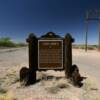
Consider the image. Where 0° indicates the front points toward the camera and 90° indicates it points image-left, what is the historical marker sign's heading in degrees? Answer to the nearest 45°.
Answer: approximately 0°

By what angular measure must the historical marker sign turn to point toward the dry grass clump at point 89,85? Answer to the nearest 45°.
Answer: approximately 45° to its left

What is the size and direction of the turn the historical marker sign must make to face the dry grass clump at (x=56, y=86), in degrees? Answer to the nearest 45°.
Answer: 0° — it already faces it
